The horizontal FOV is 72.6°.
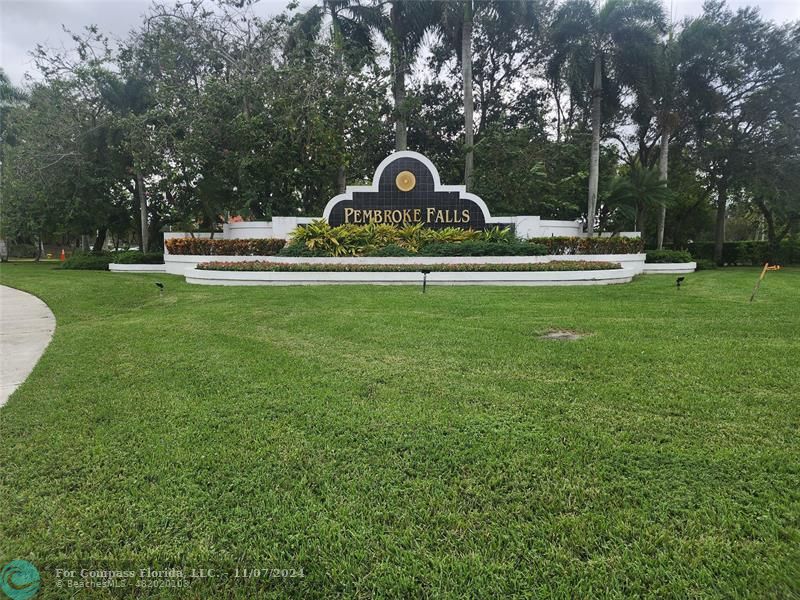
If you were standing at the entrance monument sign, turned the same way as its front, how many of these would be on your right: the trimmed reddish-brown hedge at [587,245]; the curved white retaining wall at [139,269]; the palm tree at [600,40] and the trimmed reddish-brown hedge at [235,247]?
2

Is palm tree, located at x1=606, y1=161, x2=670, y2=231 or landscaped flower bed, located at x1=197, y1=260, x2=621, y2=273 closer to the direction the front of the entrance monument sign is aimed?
the landscaped flower bed

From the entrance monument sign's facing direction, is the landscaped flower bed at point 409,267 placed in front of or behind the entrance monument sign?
in front

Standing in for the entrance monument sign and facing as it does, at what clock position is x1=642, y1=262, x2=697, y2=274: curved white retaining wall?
The curved white retaining wall is roughly at 9 o'clock from the entrance monument sign.

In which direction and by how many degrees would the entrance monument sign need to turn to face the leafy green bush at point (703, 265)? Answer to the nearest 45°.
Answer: approximately 90° to its left

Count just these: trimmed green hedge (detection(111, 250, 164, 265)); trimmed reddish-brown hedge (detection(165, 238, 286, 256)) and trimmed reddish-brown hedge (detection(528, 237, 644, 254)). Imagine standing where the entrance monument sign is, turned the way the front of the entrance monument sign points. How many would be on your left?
1

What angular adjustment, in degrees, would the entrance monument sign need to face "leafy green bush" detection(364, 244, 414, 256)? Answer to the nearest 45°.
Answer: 0° — it already faces it

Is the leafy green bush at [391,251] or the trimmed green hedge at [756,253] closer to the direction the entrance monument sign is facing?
the leafy green bush

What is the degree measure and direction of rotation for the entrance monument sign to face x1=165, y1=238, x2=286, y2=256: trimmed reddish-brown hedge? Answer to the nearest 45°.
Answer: approximately 90° to its right

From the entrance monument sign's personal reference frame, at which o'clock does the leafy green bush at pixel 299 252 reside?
The leafy green bush is roughly at 2 o'clock from the entrance monument sign.

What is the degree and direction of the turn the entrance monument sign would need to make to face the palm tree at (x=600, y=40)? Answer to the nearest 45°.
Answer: approximately 90° to its left

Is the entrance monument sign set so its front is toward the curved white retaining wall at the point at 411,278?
yes

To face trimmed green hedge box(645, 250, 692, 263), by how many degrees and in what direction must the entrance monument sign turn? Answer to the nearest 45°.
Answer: approximately 90° to its left

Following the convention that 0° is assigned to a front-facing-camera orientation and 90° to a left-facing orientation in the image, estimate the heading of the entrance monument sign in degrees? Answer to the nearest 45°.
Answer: approximately 0°
